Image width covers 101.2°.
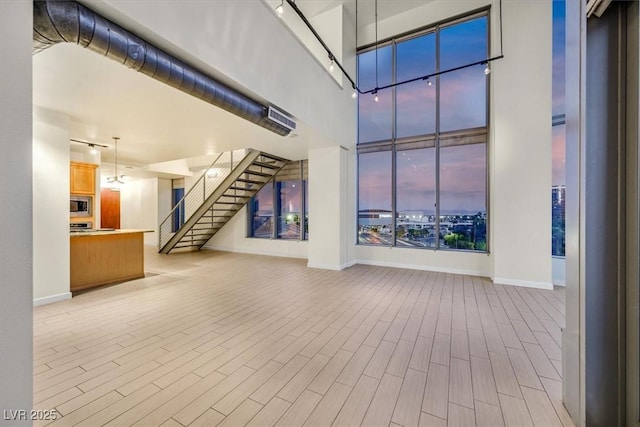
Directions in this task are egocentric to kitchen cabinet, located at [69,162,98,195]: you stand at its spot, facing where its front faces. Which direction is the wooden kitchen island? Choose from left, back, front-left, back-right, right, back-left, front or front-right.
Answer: front-right

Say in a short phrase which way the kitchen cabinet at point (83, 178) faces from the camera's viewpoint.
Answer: facing the viewer and to the right of the viewer

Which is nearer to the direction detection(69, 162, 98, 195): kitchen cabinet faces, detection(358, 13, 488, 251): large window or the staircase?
the large window

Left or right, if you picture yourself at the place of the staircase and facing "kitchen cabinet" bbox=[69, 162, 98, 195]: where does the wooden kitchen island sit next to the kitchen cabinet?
left

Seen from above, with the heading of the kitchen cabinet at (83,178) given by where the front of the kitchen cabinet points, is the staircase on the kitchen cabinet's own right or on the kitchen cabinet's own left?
on the kitchen cabinet's own left
